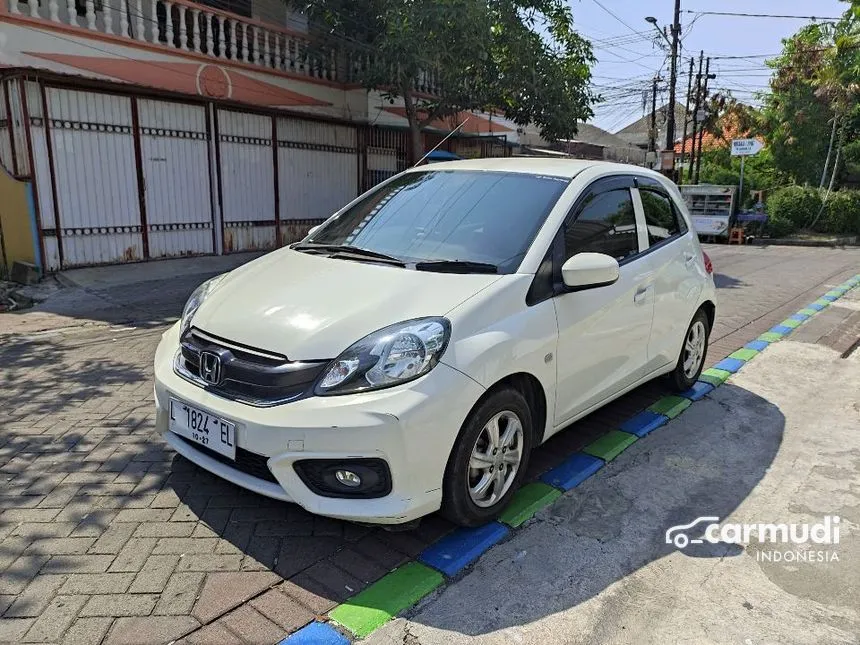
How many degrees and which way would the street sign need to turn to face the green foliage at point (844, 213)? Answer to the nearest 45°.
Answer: approximately 135° to its left

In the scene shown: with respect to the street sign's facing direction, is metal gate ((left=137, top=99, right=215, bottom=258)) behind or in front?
in front

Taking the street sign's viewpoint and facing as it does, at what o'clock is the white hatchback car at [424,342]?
The white hatchback car is roughly at 12 o'clock from the street sign.

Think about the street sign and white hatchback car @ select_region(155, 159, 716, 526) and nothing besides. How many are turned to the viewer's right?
0

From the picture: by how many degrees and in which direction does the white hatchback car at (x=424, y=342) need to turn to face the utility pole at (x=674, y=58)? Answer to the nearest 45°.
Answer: approximately 135° to its right

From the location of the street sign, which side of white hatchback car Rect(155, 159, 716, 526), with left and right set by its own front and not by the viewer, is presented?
back

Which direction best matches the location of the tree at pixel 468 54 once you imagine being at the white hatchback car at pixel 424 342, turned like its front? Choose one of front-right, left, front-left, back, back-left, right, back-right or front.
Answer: back-right

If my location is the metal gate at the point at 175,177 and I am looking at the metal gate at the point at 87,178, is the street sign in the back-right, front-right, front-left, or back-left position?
back-left

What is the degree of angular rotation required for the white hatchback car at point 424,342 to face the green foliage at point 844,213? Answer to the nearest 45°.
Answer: approximately 180°

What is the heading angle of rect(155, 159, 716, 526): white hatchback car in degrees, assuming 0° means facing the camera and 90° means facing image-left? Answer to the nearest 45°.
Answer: approximately 45°

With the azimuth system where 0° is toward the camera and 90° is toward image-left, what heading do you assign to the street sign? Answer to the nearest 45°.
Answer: approximately 0°

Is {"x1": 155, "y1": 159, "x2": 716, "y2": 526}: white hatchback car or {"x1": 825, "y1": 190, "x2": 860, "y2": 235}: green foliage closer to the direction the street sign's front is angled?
the white hatchback car
